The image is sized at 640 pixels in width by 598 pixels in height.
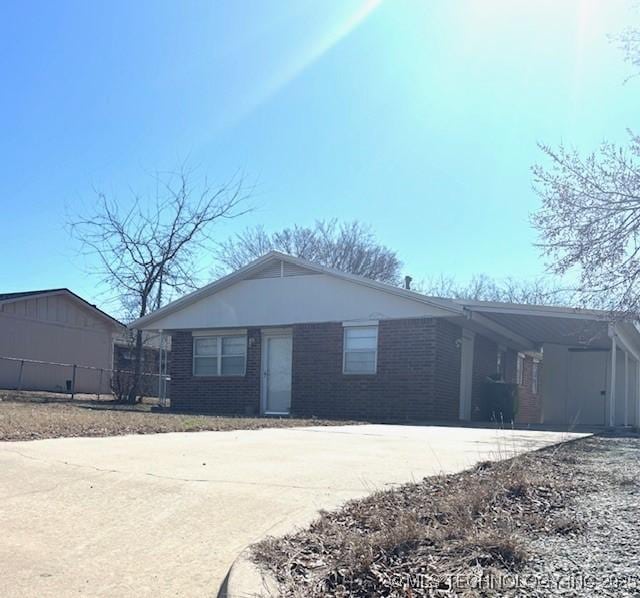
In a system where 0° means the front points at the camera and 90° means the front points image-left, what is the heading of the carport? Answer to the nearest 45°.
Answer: approximately 0°

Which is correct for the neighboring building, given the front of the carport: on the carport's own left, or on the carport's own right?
on the carport's own right
